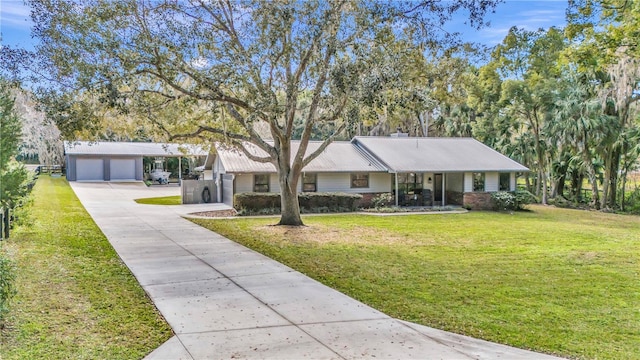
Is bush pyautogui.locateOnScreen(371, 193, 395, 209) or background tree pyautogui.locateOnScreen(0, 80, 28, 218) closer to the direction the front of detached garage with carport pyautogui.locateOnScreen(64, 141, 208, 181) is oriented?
the background tree

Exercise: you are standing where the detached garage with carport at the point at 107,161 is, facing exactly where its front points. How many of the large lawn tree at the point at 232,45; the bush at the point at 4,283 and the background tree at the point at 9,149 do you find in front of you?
3

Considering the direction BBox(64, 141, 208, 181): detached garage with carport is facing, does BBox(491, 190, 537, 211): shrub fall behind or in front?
in front

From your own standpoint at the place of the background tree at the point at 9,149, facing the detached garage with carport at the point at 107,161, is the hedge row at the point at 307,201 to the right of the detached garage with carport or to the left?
right

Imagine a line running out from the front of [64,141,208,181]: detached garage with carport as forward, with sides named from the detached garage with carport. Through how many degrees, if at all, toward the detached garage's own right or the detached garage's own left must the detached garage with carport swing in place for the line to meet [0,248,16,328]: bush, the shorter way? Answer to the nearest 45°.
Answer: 0° — it already faces it

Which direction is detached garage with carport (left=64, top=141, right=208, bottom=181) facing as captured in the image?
toward the camera

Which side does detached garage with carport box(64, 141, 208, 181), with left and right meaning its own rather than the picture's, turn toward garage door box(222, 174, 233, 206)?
front

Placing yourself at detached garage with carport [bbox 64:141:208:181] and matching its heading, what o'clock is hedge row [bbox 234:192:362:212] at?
The hedge row is roughly at 11 o'clock from the detached garage with carport.

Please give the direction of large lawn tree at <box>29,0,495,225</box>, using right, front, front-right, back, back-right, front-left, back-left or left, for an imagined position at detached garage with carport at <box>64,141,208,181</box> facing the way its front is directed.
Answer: front

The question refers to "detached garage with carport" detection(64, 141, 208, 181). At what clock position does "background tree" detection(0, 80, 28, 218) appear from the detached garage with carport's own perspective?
The background tree is roughly at 12 o'clock from the detached garage with carport.
